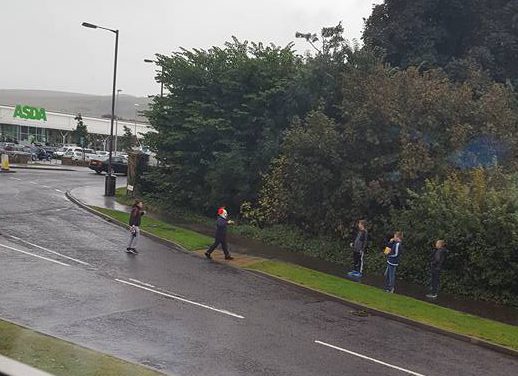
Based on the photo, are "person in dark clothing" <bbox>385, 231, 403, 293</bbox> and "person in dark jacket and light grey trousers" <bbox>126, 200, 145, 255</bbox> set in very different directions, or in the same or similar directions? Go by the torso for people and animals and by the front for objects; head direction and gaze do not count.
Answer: very different directions

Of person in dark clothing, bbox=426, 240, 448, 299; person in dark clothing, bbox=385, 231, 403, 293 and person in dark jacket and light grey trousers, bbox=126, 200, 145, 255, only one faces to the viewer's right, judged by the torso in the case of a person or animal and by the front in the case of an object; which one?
person in dark jacket and light grey trousers, bbox=126, 200, 145, 255

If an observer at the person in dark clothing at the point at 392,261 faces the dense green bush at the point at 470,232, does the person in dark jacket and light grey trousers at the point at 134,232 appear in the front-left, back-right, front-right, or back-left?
back-left

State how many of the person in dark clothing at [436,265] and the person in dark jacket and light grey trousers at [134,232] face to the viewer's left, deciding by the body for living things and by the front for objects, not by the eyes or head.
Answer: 1

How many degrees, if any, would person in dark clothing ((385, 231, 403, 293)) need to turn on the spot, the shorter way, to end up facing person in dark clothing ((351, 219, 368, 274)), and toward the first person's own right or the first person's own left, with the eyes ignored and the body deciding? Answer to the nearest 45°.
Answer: approximately 45° to the first person's own right

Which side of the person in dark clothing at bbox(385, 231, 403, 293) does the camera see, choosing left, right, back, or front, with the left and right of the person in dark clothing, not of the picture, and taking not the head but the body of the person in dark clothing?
left

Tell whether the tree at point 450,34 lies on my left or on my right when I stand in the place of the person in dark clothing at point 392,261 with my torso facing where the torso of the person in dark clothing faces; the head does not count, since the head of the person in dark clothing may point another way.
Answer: on my right

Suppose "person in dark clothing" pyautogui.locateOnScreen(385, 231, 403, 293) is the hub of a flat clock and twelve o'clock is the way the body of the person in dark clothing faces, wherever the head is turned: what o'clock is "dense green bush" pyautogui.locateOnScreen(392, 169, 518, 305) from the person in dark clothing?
The dense green bush is roughly at 5 o'clock from the person in dark clothing.

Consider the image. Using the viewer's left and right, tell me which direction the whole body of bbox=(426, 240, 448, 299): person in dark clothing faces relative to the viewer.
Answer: facing to the left of the viewer

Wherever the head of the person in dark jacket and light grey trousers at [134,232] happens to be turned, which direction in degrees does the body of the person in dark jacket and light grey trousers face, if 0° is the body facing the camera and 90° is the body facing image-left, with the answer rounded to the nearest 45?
approximately 270°
